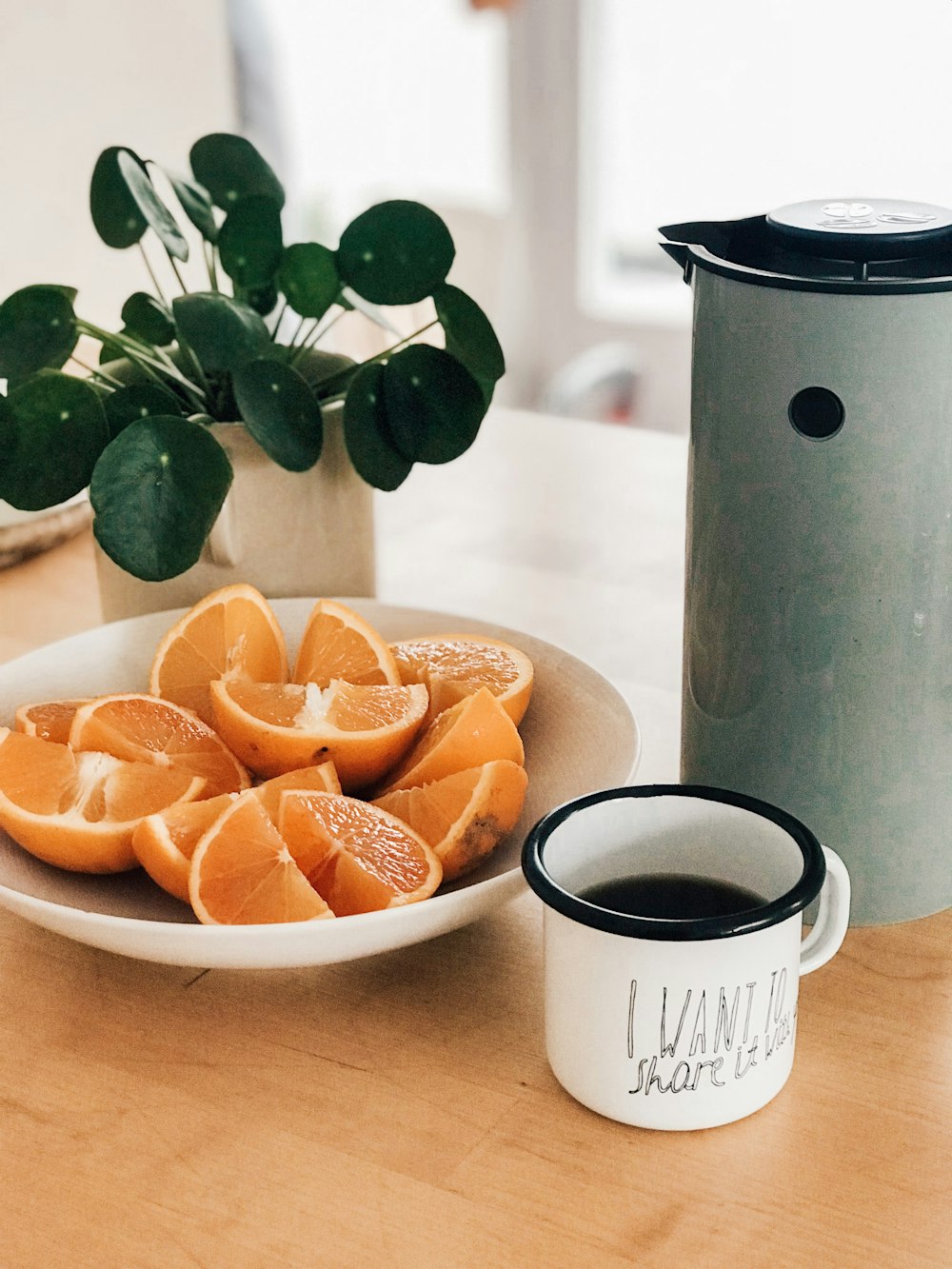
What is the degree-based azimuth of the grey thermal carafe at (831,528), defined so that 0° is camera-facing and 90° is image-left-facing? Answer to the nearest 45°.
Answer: approximately 90°
